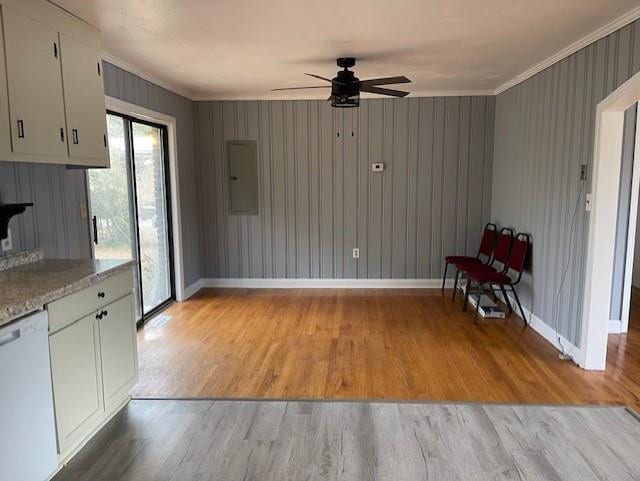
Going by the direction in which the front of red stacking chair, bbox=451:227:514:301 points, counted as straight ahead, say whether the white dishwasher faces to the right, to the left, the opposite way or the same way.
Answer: the opposite way

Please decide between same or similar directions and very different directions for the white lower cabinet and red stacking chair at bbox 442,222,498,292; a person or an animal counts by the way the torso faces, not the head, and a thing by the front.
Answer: very different directions

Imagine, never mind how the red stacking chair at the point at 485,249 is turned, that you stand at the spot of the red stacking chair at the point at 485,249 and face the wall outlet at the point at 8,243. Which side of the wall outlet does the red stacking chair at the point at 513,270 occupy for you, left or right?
left

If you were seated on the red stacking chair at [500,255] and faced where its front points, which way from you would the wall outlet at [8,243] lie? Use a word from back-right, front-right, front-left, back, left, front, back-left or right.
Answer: front-left

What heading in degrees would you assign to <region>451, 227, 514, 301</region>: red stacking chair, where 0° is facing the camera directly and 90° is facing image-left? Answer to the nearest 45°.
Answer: approximately 90°

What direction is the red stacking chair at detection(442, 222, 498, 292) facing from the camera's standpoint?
to the viewer's left

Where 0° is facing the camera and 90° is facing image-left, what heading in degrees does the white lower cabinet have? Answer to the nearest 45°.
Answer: approximately 315°

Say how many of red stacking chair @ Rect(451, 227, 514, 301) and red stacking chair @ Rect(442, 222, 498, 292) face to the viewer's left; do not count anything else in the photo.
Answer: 2

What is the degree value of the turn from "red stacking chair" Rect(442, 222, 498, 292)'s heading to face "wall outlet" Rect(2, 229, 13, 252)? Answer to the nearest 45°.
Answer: approximately 45° to its left

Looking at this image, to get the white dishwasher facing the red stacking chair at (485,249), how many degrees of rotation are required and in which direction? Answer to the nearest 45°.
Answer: approximately 45° to its left

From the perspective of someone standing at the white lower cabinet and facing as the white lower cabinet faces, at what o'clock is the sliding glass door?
The sliding glass door is roughly at 8 o'clock from the white lower cabinet.
